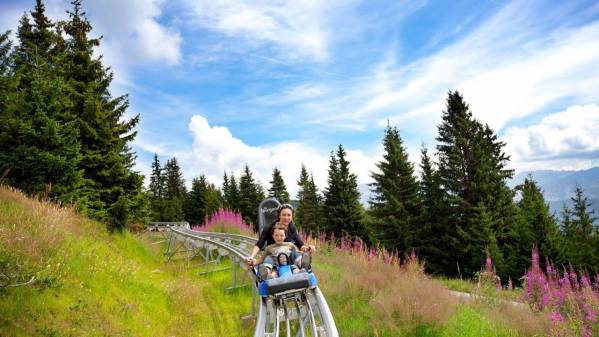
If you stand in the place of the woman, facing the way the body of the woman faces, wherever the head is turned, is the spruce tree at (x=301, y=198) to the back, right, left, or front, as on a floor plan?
back

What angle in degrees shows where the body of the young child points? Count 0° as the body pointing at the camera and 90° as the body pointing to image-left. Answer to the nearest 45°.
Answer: approximately 0°

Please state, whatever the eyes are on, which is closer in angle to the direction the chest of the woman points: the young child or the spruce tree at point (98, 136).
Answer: the young child

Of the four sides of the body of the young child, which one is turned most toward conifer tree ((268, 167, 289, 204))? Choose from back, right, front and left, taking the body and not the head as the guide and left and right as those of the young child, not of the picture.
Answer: back

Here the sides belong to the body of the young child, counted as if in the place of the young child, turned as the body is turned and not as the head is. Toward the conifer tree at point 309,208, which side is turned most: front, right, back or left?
back

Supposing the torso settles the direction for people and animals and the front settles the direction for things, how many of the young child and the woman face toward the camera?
2

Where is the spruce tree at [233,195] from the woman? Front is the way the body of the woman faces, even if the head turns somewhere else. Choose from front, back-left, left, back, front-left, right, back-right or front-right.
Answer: back

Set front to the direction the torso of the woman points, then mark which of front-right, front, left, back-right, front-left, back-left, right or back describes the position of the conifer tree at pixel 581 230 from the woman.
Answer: back-left

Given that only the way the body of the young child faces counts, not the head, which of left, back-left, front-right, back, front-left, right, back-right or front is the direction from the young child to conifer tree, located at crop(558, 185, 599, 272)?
back-left

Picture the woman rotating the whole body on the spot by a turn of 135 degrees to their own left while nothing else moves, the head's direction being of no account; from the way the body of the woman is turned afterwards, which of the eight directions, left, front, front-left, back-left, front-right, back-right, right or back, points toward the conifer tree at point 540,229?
front

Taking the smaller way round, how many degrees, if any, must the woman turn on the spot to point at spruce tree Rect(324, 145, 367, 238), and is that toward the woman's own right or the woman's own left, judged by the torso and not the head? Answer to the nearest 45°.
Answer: approximately 180°
